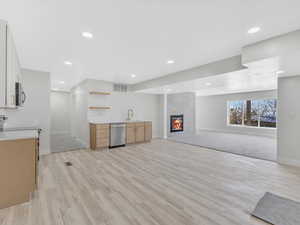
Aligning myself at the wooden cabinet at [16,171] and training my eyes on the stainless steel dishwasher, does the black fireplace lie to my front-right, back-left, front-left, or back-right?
front-right

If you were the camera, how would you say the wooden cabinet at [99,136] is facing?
facing the viewer and to the right of the viewer

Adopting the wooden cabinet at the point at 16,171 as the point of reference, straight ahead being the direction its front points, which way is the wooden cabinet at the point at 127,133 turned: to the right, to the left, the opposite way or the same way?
to the right

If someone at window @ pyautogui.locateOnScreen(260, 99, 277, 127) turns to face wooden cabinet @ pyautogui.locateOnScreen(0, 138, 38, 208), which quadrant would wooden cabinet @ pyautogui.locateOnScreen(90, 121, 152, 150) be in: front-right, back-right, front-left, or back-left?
front-right

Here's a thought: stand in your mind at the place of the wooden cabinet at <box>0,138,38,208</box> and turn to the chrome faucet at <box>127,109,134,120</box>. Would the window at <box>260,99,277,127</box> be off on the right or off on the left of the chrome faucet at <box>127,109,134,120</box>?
right

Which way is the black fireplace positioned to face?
toward the camera

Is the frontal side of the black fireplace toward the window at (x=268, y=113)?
no

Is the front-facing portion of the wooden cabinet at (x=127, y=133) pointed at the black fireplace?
no

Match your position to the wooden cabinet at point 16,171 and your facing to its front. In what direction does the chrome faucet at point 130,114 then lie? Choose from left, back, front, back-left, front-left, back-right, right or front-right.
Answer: front-left

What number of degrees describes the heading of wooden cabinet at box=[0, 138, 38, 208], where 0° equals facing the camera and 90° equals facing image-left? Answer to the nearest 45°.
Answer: approximately 270°

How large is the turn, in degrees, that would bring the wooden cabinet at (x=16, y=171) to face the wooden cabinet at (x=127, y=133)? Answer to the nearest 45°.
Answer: approximately 45° to its left

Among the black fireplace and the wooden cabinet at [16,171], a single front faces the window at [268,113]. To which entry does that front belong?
the wooden cabinet

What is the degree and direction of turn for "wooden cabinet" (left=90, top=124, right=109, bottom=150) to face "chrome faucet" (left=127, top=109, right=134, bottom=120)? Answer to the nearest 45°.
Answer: approximately 90° to its left

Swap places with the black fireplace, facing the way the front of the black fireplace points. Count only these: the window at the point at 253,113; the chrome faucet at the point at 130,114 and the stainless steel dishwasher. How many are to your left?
1

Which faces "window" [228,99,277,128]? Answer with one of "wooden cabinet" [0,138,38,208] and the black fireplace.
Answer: the wooden cabinet

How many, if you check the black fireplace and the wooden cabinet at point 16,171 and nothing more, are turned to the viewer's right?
1

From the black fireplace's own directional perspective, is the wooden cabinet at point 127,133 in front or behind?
in front

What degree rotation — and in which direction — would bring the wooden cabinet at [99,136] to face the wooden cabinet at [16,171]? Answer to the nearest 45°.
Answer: approximately 45° to its right

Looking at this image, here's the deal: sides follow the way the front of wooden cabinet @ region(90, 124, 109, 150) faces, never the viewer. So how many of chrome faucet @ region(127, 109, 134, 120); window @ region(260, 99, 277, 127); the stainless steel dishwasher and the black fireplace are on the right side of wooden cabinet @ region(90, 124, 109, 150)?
0
